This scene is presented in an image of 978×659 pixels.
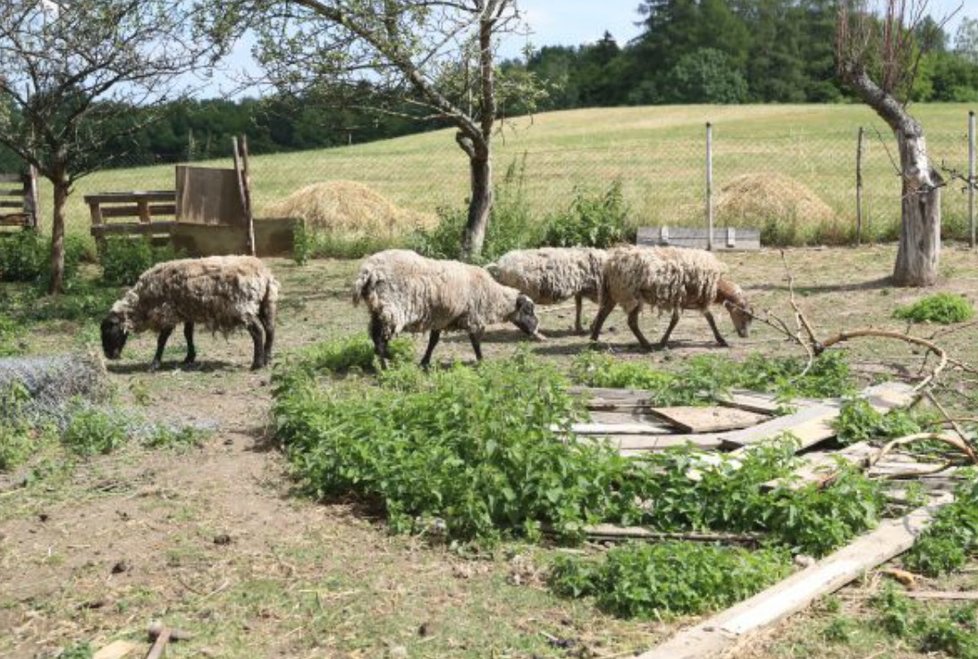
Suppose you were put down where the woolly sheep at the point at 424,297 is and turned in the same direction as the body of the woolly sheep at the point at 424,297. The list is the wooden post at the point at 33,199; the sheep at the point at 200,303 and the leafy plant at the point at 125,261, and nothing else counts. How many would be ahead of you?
0

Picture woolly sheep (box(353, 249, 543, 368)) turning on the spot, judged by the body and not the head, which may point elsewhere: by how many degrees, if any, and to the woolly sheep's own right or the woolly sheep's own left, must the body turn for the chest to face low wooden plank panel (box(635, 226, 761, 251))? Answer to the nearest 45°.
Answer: approximately 45° to the woolly sheep's own left

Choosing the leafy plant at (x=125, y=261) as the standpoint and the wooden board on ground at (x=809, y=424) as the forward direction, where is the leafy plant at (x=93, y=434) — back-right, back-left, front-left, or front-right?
front-right

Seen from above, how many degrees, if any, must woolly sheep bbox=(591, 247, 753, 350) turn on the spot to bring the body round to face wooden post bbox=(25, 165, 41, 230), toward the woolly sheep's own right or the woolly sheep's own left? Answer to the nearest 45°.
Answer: approximately 135° to the woolly sheep's own left

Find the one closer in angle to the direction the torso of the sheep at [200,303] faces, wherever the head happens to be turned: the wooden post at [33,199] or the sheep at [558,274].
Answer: the wooden post

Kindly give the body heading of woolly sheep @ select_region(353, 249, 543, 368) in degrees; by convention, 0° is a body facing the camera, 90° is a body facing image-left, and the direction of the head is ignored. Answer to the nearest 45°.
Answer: approximately 270°

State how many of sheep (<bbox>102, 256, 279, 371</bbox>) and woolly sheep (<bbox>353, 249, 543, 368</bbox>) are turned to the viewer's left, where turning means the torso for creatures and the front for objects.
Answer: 1

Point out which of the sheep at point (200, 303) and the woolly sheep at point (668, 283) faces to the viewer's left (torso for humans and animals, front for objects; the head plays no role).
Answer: the sheep

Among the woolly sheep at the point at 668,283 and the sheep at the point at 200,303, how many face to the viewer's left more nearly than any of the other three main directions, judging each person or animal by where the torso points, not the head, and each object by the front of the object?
1

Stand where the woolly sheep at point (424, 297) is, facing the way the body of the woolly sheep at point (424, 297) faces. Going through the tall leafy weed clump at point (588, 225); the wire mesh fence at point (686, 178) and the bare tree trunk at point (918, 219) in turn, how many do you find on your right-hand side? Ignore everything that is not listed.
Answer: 0

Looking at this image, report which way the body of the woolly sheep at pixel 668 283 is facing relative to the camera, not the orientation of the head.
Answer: to the viewer's right

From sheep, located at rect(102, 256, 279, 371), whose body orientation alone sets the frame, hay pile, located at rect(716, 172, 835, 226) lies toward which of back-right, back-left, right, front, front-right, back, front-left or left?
back-right

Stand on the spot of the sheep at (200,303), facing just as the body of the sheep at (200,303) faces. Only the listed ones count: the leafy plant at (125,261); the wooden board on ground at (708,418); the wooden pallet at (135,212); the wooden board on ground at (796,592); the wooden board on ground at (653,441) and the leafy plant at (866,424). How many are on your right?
2

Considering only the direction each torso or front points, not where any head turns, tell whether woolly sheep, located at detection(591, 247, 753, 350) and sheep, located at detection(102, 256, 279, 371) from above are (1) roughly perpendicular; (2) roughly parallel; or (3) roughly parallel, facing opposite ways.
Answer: roughly parallel, facing opposite ways

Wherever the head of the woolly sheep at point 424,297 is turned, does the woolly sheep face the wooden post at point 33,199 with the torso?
no

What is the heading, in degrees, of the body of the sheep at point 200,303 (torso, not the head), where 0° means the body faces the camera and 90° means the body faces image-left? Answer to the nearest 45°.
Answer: approximately 90°

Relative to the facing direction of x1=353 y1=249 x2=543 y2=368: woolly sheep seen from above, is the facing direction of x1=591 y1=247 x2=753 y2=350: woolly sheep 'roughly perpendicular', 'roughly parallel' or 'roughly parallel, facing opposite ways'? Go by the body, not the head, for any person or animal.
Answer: roughly parallel
